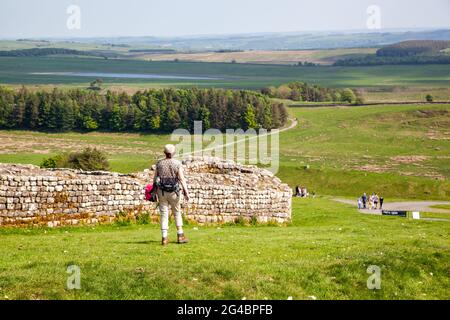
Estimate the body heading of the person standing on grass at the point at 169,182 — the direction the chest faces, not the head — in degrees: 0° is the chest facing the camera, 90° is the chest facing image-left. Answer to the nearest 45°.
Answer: approximately 180°

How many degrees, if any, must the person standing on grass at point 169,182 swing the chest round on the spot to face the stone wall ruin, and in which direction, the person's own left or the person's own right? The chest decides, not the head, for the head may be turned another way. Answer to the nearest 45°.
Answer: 0° — they already face it
